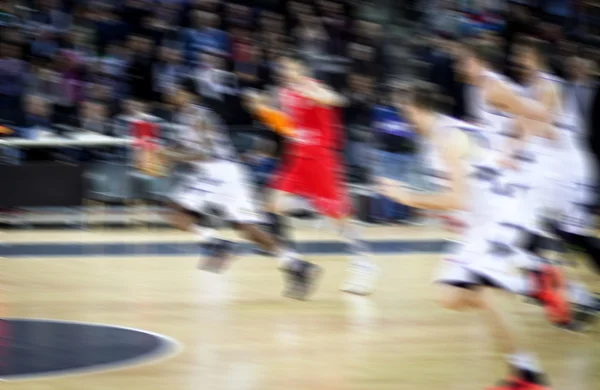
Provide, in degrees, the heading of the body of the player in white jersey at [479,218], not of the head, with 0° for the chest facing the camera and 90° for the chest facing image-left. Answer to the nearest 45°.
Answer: approximately 90°

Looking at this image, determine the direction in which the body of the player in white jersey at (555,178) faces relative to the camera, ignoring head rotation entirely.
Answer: to the viewer's left

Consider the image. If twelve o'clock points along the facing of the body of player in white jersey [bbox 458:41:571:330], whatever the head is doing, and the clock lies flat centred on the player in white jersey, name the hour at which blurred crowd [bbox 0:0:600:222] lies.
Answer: The blurred crowd is roughly at 2 o'clock from the player in white jersey.

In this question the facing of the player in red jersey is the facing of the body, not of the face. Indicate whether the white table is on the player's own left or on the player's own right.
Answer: on the player's own right

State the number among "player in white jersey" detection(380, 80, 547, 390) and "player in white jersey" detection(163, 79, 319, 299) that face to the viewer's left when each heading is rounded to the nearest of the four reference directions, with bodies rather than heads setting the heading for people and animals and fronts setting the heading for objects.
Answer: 2

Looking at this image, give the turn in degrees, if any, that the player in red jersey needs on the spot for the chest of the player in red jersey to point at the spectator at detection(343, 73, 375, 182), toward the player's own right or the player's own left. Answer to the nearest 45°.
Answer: approximately 90° to the player's own right

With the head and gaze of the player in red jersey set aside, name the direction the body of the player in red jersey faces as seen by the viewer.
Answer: to the viewer's left

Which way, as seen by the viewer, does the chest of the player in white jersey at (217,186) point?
to the viewer's left

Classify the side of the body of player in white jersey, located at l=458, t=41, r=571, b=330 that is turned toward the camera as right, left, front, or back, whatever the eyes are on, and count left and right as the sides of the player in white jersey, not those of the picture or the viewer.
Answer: left

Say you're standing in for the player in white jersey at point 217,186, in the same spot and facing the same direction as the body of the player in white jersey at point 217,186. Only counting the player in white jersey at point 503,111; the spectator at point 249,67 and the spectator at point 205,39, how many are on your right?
2
